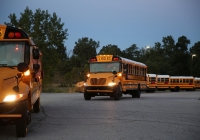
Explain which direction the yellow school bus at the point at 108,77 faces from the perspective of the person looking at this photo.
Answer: facing the viewer and to the left of the viewer

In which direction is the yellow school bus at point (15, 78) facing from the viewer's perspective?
toward the camera

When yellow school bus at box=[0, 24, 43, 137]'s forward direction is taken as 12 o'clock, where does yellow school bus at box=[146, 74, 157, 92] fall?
yellow school bus at box=[146, 74, 157, 92] is roughly at 7 o'clock from yellow school bus at box=[0, 24, 43, 137].

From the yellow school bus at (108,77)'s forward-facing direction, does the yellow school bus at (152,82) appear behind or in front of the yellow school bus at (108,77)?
behind

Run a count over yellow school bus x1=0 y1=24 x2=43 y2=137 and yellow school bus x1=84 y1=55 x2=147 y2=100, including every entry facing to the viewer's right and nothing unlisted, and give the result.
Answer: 0

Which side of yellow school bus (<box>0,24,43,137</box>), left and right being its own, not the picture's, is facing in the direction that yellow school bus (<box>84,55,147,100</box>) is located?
back

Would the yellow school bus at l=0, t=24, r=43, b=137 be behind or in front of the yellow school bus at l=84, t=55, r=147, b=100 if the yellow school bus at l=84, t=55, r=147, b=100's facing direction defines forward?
in front
